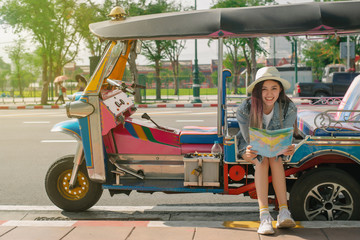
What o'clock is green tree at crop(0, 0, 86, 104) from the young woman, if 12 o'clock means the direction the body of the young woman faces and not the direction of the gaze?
The green tree is roughly at 5 o'clock from the young woman.

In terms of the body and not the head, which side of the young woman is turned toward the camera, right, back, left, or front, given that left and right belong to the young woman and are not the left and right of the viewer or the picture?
front

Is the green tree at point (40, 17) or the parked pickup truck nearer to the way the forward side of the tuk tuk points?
the green tree

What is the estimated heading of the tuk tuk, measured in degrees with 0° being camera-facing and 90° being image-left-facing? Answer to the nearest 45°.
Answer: approximately 90°

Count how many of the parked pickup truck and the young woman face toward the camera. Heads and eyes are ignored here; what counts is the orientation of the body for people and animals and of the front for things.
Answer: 1

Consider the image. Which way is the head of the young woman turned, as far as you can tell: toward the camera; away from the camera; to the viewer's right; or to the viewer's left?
toward the camera
